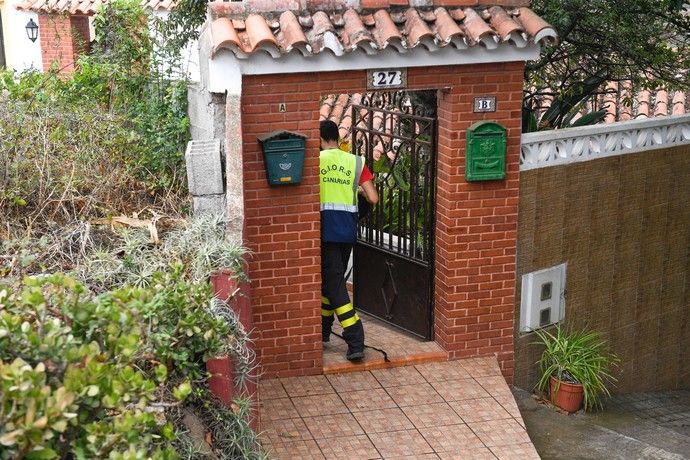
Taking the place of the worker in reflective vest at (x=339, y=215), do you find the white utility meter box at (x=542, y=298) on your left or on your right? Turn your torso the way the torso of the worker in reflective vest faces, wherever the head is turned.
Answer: on your right

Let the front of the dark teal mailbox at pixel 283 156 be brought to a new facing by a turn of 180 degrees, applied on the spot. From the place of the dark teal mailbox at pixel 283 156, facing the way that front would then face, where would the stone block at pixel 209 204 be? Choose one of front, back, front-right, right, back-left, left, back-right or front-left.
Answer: left

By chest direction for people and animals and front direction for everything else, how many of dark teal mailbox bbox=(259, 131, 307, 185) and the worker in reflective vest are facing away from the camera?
1

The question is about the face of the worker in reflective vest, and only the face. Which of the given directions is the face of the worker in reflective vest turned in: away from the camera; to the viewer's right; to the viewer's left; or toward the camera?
away from the camera

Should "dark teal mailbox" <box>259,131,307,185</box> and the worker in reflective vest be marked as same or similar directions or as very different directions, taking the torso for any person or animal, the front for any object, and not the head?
very different directions

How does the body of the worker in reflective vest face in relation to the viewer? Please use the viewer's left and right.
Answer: facing away from the viewer

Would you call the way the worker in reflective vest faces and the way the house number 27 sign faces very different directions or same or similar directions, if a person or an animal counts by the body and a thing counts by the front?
very different directions

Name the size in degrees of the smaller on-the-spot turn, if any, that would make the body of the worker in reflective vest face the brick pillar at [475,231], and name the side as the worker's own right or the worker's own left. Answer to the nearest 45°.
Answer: approximately 90° to the worker's own right
